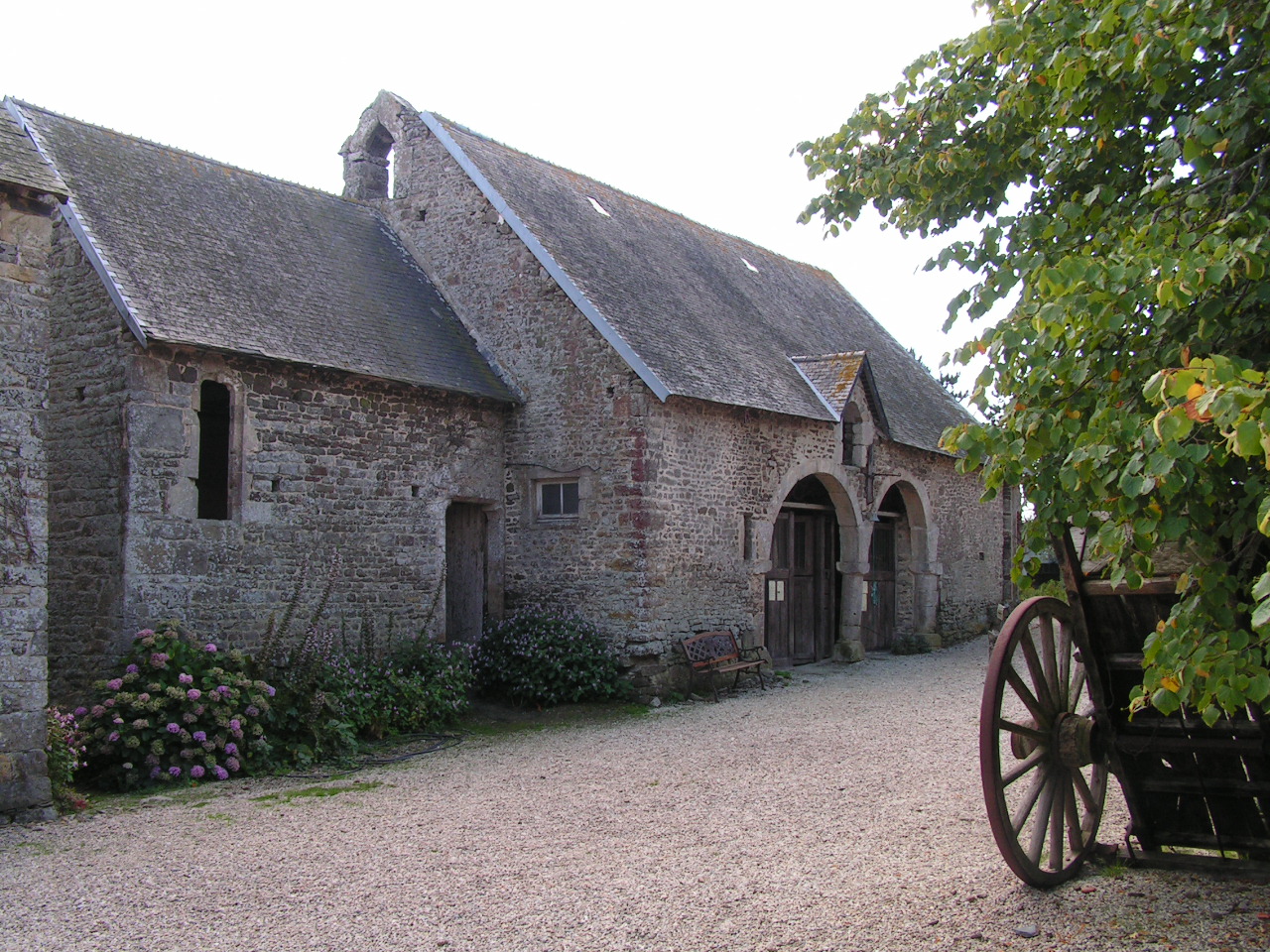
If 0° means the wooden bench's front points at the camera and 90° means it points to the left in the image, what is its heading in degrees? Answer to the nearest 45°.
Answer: approximately 315°

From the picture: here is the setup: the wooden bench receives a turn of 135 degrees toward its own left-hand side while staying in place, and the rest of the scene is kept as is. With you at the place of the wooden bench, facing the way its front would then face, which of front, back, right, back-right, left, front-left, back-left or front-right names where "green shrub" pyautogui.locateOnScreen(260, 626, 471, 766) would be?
back-left

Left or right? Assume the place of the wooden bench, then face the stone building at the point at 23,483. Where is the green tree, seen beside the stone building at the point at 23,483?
left

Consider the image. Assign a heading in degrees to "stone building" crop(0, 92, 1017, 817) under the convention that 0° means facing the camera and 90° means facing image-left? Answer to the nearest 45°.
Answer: approximately 315°
